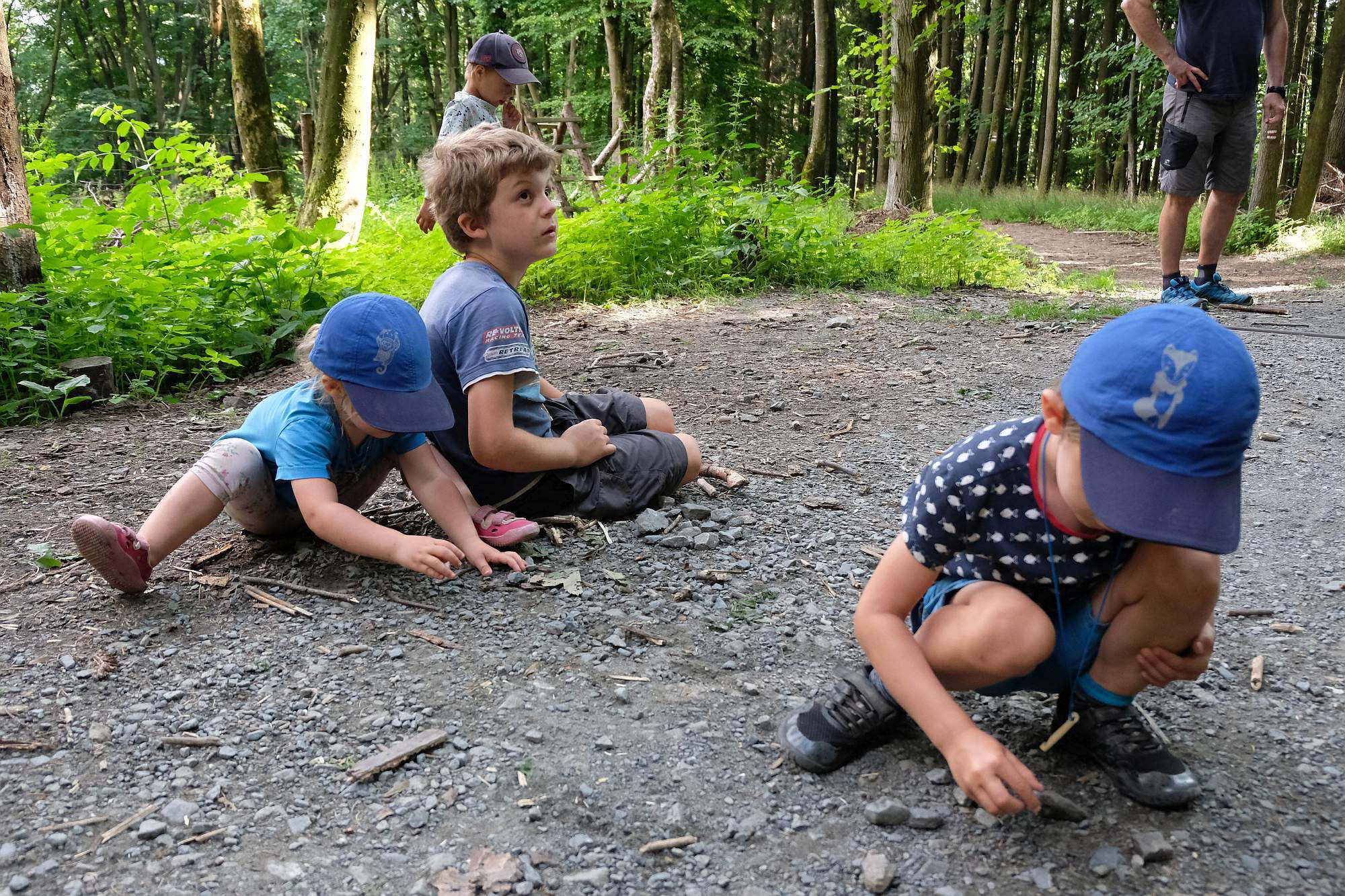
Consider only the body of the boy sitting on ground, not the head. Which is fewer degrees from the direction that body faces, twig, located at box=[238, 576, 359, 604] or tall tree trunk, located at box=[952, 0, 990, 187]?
the tall tree trunk

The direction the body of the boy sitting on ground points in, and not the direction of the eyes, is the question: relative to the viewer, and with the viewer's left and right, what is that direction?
facing to the right of the viewer

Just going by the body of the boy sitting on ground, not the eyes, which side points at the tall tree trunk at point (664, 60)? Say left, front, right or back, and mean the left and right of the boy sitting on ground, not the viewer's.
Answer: left

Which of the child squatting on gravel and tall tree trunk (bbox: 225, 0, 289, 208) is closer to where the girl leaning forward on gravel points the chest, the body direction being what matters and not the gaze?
the child squatting on gravel

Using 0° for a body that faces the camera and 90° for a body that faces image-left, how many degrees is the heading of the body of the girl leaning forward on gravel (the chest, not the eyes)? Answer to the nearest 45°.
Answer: approximately 315°

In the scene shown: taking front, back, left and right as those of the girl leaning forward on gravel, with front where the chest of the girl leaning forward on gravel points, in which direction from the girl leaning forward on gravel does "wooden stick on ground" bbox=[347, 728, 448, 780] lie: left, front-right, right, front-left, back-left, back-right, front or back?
front-right

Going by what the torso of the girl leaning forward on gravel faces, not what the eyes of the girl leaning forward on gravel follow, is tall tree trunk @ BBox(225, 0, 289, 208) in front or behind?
behind

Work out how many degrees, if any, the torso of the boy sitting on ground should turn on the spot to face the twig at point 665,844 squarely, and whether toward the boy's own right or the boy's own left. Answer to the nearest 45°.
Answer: approximately 90° to the boy's own right

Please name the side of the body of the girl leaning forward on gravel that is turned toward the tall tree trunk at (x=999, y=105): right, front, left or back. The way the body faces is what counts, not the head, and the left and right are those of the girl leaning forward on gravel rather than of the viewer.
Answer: left

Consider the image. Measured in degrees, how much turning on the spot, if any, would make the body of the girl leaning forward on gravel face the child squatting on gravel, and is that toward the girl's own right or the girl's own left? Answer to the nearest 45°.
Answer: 0° — they already face them
